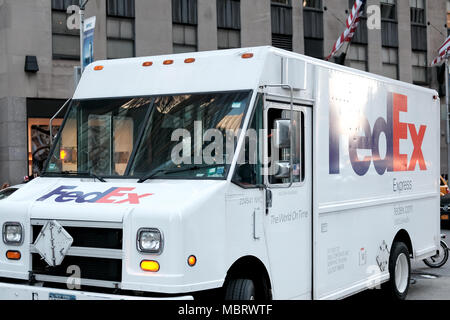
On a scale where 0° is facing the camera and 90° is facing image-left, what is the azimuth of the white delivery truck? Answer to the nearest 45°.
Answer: approximately 45°
